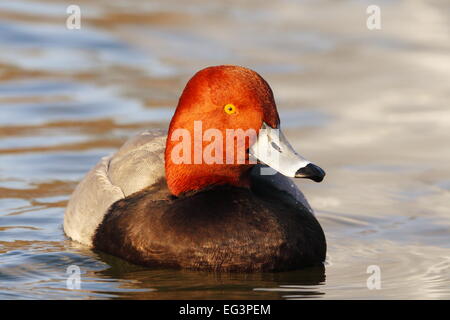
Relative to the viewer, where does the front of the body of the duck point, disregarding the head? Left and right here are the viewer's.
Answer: facing the viewer and to the right of the viewer
